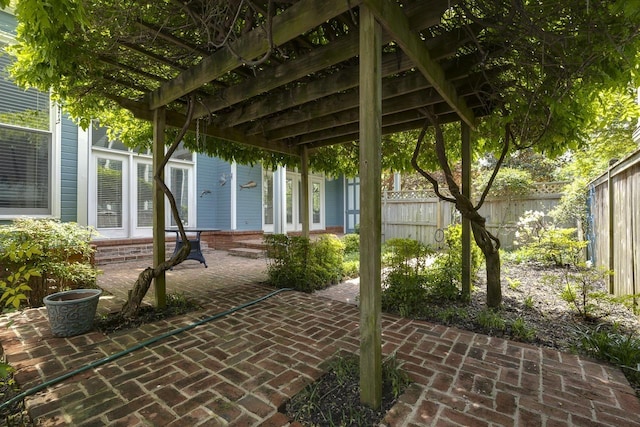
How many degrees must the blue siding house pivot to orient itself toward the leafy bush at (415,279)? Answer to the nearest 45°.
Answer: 0° — it already faces it

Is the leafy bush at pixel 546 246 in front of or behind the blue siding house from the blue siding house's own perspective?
in front

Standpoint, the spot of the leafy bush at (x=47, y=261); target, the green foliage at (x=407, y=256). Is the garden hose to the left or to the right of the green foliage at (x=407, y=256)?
right

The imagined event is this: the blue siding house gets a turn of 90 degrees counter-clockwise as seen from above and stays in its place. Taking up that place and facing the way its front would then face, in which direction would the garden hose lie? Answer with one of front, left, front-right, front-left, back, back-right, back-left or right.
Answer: back-right

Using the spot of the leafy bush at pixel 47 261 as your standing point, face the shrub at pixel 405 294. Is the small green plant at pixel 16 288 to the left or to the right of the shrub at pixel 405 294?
right

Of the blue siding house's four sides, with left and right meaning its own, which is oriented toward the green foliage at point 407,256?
front

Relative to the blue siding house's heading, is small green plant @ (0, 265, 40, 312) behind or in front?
in front

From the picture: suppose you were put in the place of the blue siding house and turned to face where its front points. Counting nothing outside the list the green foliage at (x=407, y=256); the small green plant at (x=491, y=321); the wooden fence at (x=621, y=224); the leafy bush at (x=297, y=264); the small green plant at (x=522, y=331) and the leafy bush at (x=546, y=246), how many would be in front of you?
6

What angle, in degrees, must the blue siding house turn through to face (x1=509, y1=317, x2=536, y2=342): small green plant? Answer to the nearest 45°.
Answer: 0° — it already faces it

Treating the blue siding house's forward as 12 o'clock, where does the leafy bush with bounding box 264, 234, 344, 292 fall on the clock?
The leafy bush is roughly at 12 o'clock from the blue siding house.

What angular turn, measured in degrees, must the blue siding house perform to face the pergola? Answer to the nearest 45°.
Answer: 0° — it already faces it

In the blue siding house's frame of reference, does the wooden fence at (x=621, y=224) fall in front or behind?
in front

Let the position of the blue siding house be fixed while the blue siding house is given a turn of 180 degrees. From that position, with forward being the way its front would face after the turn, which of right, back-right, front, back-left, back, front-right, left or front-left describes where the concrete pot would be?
back-left
